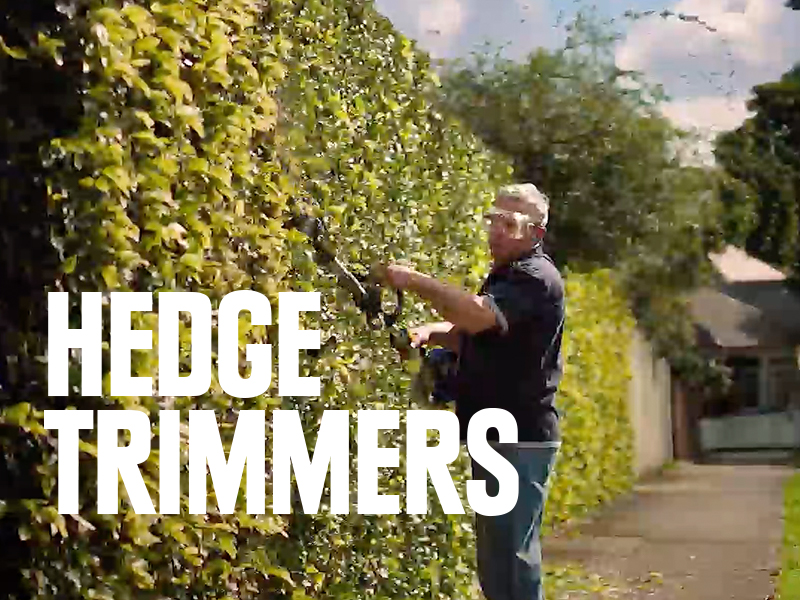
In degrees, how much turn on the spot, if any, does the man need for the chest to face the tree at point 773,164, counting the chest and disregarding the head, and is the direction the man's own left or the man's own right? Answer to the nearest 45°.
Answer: approximately 90° to the man's own right

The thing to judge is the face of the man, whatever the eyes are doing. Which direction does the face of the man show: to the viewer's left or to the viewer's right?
to the viewer's left

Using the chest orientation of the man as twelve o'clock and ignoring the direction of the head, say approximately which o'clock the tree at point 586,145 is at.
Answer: The tree is roughly at 3 o'clock from the man.

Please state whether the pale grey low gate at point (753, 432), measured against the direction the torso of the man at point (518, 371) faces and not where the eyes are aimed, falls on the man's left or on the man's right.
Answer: on the man's right

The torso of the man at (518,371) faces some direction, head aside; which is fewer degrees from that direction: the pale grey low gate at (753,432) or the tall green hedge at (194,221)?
the tall green hedge

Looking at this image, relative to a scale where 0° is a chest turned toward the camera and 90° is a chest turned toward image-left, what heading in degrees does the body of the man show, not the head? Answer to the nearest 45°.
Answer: approximately 90°
